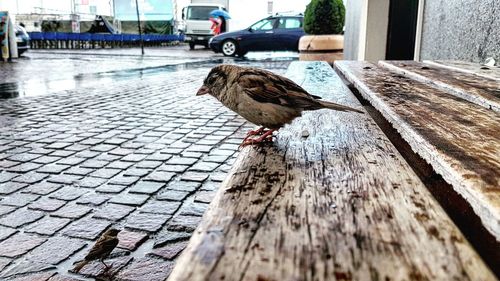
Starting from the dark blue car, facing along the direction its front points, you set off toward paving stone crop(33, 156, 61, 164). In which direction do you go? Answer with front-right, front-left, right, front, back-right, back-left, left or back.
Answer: left

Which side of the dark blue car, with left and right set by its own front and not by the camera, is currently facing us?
left

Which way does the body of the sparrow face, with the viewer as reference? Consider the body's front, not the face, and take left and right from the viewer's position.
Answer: facing to the left of the viewer

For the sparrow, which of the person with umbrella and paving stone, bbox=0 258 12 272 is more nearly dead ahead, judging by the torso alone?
the paving stone

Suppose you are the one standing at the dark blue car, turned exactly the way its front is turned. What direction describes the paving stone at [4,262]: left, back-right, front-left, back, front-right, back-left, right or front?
left

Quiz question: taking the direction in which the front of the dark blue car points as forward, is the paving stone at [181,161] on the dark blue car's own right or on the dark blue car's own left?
on the dark blue car's own left

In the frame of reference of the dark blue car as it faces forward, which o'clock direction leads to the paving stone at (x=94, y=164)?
The paving stone is roughly at 9 o'clock from the dark blue car.

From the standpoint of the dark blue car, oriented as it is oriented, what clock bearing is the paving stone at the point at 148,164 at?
The paving stone is roughly at 9 o'clock from the dark blue car.
